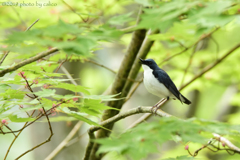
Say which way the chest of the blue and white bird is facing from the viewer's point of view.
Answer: to the viewer's left
